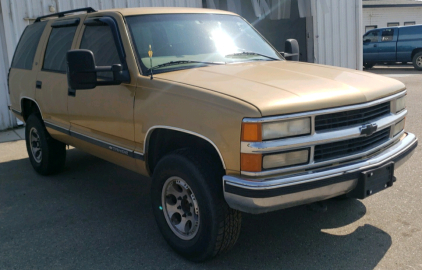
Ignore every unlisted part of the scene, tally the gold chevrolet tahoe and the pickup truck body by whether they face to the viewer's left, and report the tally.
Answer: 1

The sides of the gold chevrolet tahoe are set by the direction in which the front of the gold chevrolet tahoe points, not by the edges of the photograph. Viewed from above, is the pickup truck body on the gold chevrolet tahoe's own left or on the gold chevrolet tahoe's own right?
on the gold chevrolet tahoe's own left

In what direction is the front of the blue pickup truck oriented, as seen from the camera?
facing to the left of the viewer

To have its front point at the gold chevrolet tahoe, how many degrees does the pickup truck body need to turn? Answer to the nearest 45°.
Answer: approximately 90° to its left

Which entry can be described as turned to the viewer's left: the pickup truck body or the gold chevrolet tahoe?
the pickup truck body

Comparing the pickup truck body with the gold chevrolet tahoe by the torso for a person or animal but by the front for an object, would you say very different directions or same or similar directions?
very different directions

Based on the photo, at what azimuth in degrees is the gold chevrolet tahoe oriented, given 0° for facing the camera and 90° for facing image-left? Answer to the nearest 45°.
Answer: approximately 315°
